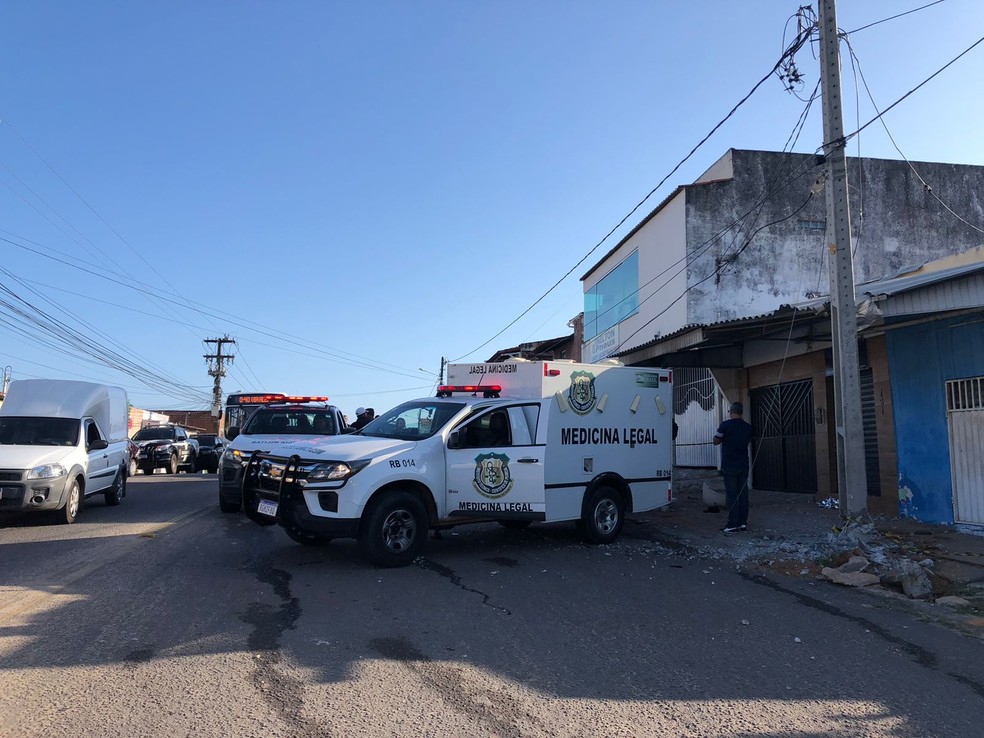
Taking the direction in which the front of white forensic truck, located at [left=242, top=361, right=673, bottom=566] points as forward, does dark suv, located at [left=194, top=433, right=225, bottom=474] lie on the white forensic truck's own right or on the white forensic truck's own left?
on the white forensic truck's own right

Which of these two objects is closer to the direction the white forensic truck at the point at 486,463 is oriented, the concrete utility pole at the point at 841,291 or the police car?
the police car

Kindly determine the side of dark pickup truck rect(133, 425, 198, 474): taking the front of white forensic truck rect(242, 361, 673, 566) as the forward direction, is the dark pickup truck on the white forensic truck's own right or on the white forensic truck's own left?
on the white forensic truck's own right

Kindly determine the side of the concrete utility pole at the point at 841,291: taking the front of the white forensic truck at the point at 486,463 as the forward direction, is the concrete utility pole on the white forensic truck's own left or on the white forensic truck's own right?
on the white forensic truck's own left

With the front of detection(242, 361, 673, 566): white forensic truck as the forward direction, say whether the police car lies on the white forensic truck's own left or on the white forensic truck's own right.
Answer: on the white forensic truck's own right

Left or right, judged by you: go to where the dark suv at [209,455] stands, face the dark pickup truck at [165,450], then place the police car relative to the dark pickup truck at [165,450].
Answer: left

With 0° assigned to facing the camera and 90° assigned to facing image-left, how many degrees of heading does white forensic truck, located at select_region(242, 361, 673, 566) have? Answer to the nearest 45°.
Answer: approximately 45°
